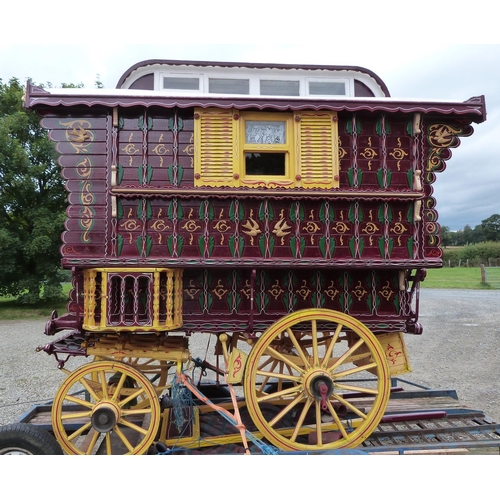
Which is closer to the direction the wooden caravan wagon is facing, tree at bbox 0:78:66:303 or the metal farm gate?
the tree

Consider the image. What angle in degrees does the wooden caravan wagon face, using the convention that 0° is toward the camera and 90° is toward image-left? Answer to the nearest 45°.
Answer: approximately 90°

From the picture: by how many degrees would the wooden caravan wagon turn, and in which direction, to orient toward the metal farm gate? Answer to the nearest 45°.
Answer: approximately 135° to its right

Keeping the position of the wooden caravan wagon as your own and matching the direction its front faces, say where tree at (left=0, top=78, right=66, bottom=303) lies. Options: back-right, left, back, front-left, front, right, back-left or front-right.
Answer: front-right

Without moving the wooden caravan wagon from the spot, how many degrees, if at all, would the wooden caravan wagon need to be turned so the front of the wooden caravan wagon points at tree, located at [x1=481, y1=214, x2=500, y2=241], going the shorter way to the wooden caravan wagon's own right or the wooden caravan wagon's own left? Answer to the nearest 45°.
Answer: approximately 135° to the wooden caravan wagon's own right

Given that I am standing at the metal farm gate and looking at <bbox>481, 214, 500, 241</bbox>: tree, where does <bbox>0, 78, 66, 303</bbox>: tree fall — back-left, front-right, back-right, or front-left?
back-left
